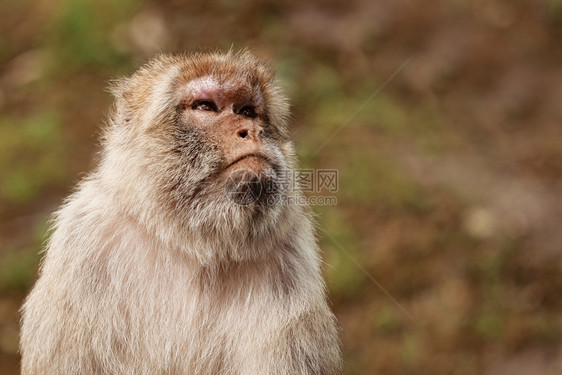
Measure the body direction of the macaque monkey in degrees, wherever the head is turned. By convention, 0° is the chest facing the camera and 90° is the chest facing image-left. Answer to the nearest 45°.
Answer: approximately 315°
